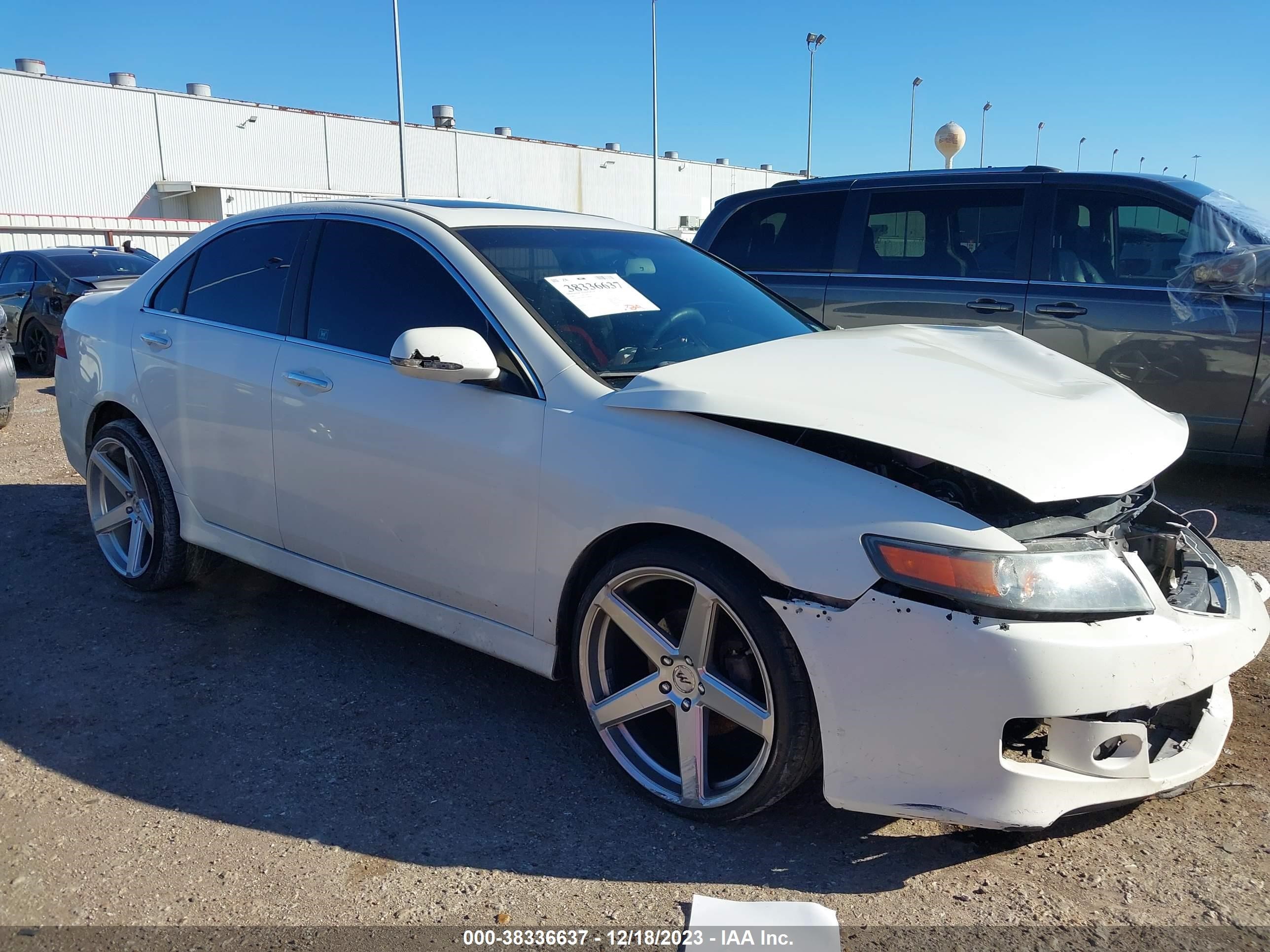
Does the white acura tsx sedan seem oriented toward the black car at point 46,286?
no

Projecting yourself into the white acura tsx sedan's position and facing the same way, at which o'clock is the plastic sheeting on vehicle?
The plastic sheeting on vehicle is roughly at 9 o'clock from the white acura tsx sedan.

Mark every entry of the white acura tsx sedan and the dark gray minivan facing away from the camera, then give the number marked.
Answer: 0

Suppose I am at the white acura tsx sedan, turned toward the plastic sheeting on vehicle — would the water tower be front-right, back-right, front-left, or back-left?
front-left

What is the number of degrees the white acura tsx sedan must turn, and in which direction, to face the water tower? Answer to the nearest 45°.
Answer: approximately 135° to its left

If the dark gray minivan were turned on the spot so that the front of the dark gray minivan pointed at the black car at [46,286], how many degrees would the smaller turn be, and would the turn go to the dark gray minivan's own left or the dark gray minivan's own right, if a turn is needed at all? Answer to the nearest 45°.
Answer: approximately 180°

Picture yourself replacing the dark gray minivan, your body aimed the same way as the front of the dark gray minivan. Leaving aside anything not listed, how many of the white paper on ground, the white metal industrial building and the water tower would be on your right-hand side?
1

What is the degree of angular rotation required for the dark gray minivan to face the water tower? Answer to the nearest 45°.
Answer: approximately 90° to its left

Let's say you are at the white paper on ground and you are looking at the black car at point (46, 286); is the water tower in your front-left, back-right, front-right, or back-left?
front-right

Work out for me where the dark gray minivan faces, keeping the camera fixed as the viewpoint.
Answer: facing to the right of the viewer

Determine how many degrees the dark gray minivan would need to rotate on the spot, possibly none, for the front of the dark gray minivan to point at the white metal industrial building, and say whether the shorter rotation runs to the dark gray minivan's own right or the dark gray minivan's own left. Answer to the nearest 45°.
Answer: approximately 135° to the dark gray minivan's own left

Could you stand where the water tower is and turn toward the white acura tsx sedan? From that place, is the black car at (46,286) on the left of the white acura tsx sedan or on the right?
right

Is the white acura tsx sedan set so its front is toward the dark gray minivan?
no
